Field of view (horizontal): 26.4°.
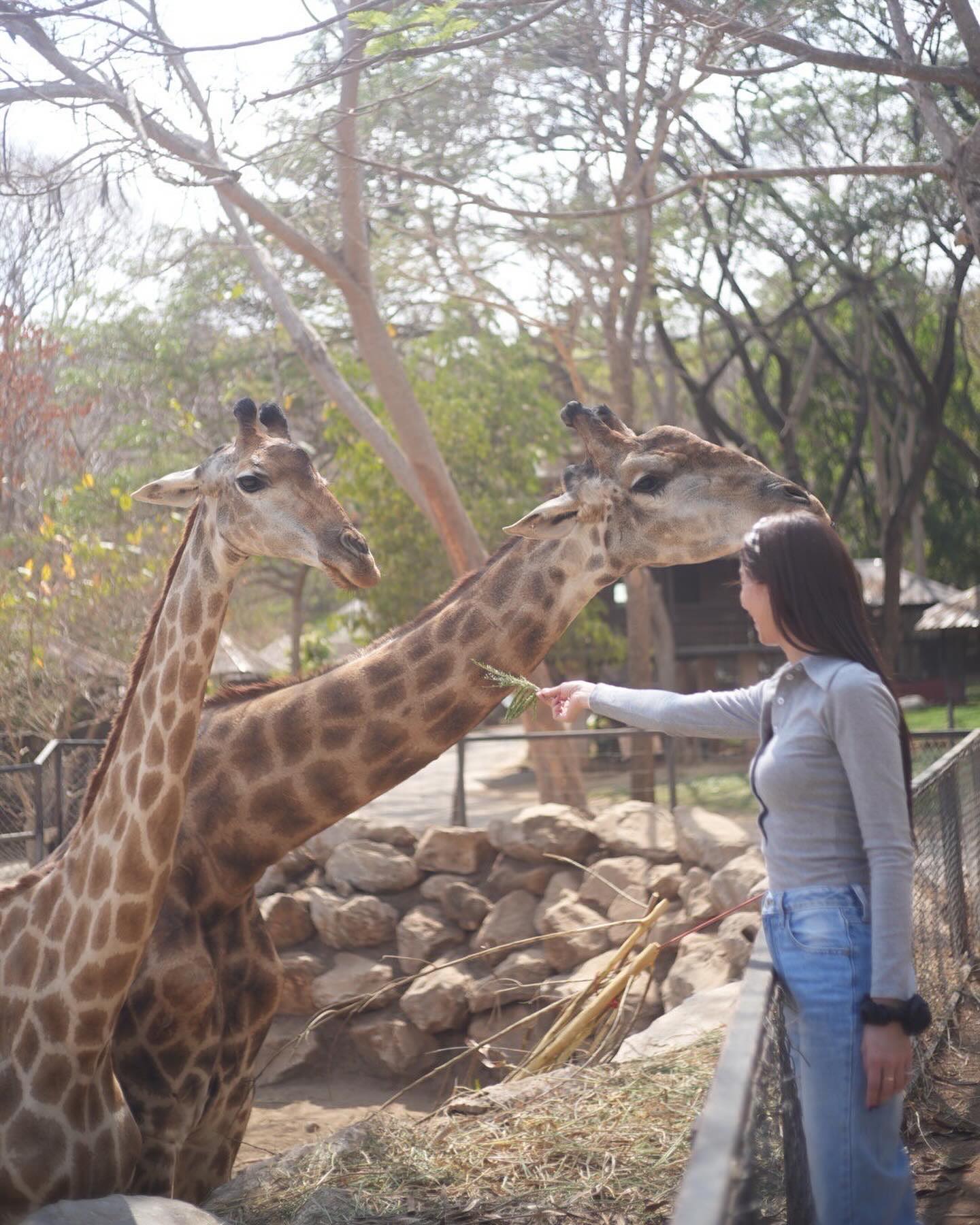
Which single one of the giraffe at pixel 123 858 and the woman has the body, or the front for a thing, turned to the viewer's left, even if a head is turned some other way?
the woman

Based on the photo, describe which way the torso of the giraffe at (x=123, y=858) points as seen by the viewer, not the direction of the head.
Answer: to the viewer's right

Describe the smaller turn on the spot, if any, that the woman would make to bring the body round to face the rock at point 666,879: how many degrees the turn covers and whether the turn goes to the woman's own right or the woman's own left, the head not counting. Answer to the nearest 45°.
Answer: approximately 90° to the woman's own right

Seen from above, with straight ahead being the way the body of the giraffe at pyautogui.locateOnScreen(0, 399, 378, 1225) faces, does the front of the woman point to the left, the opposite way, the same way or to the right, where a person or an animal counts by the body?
the opposite way

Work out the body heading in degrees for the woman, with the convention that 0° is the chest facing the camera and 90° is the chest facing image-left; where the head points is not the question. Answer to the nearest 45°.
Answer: approximately 90°

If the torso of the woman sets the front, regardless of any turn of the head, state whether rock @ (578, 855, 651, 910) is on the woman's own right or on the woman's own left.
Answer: on the woman's own right

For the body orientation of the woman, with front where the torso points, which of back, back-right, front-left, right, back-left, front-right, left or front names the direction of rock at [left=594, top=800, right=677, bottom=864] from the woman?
right

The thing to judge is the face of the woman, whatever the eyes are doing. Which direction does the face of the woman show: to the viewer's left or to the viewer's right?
to the viewer's left

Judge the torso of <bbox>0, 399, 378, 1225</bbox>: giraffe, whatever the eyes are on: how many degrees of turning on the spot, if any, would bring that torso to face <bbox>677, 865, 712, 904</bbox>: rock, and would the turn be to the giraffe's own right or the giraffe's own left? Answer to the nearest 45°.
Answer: approximately 45° to the giraffe's own left
